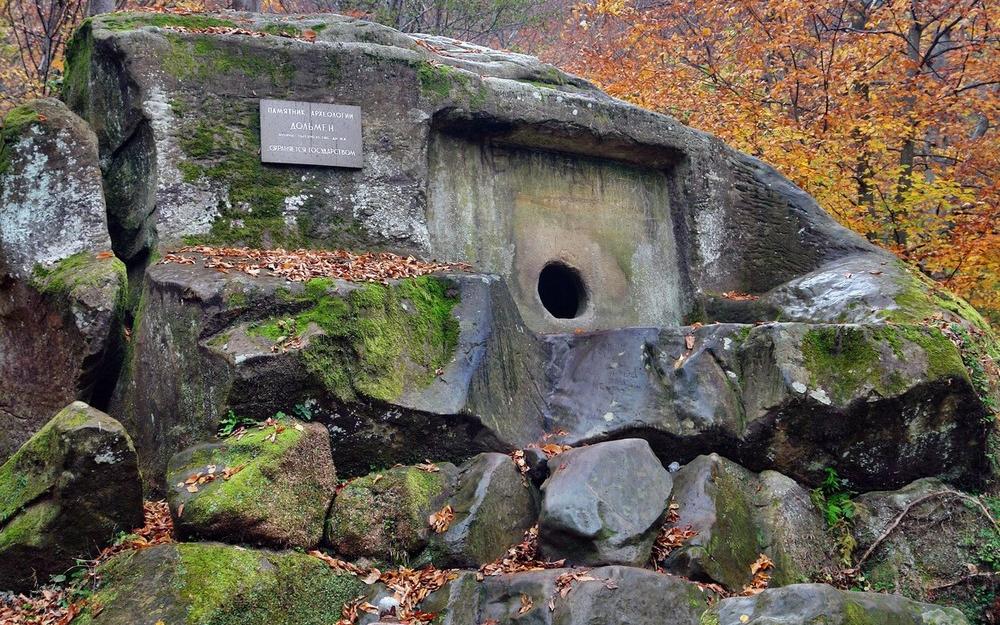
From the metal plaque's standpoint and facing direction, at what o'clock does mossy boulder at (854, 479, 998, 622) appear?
The mossy boulder is roughly at 10 o'clock from the metal plaque.

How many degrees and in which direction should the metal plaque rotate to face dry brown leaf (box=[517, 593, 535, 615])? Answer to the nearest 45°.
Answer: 0° — it already faces it

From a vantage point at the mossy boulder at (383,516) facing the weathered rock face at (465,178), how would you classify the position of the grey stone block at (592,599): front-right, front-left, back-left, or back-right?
back-right

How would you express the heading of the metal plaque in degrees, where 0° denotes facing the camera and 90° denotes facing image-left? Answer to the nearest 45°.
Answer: approximately 0°

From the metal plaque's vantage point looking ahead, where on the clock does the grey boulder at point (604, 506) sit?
The grey boulder is roughly at 11 o'clock from the metal plaque.

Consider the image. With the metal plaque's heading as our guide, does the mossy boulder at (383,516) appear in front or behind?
in front

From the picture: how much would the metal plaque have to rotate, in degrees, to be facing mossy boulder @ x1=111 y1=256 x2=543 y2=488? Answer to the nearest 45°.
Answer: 0° — it already faces it

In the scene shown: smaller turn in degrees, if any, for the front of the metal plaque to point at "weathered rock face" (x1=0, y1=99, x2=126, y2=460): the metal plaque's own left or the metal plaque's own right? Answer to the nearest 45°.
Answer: approximately 90° to the metal plaque's own right

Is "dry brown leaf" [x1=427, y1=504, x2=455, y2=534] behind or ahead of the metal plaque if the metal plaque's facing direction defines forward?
ahead

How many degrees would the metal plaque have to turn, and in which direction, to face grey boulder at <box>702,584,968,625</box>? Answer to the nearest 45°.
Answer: approximately 45° to its left
